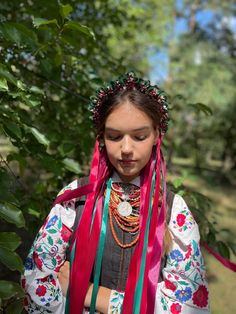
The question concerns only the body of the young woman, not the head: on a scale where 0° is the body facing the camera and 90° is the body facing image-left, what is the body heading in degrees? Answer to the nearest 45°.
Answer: approximately 0°
